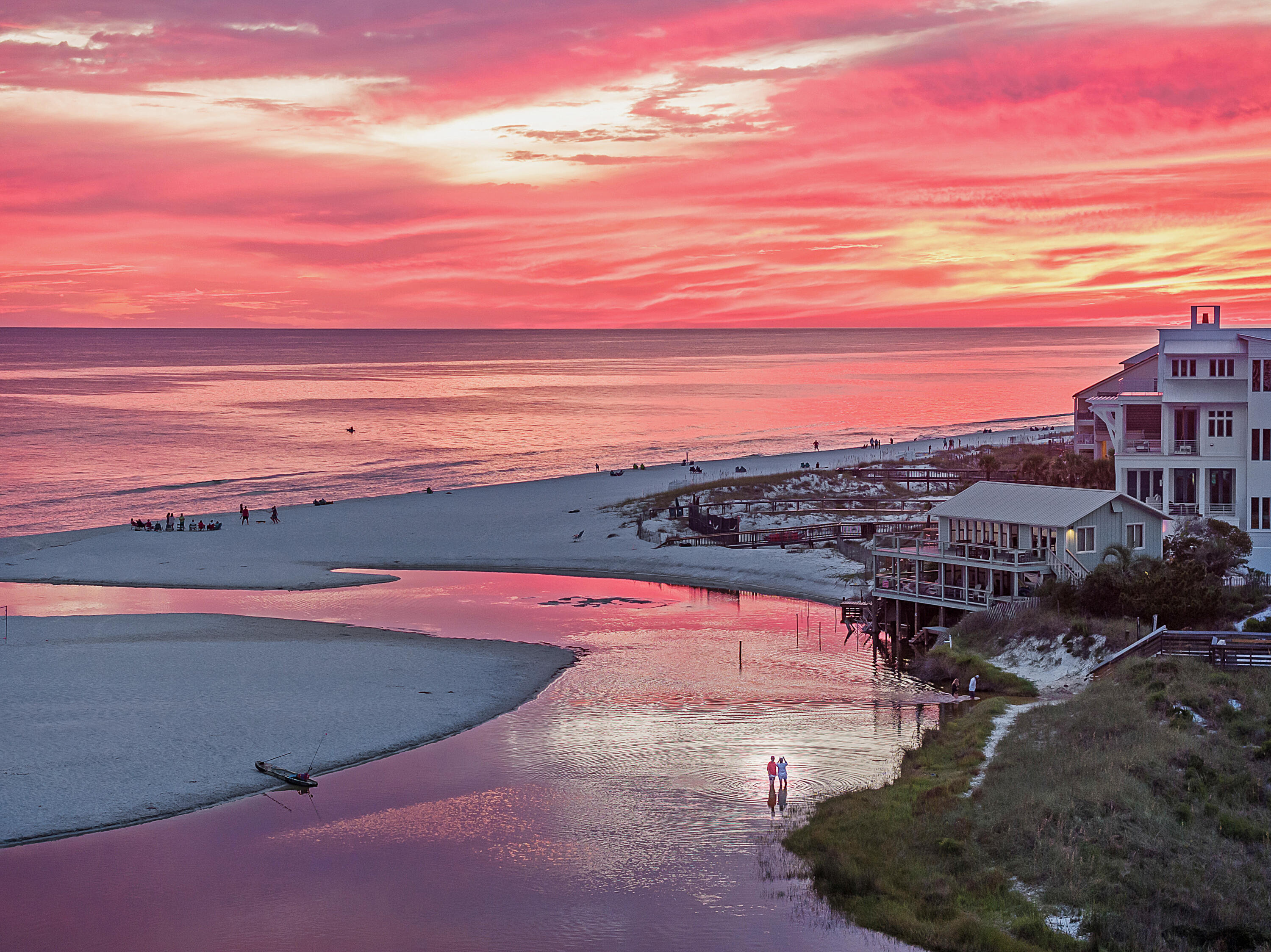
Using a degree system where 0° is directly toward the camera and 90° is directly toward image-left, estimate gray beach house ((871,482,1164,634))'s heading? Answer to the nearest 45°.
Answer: approximately 45°

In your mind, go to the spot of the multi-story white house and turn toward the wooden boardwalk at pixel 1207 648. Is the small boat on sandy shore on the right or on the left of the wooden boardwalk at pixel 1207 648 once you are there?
right

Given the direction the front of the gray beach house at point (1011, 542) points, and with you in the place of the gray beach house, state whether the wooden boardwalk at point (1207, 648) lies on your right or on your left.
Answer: on your left

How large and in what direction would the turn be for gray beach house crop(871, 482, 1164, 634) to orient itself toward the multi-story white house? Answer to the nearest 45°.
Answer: approximately 180°
